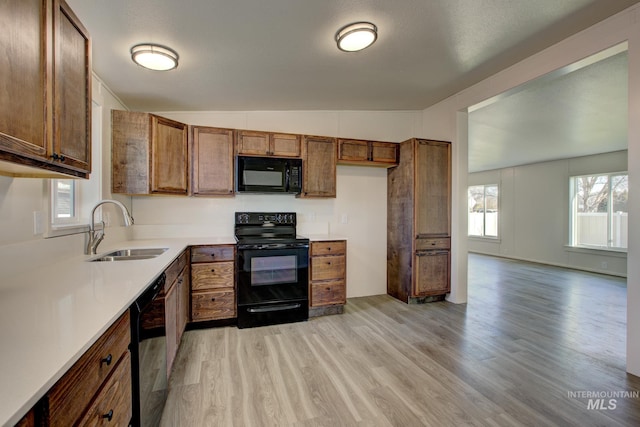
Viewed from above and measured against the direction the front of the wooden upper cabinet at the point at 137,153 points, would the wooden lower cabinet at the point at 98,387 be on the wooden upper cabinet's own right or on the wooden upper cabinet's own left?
on the wooden upper cabinet's own right

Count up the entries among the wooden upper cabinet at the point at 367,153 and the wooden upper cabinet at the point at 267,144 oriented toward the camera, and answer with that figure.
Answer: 2

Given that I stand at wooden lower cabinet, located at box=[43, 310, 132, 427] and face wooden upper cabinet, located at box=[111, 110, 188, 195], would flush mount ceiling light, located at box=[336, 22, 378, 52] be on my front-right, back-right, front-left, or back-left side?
front-right

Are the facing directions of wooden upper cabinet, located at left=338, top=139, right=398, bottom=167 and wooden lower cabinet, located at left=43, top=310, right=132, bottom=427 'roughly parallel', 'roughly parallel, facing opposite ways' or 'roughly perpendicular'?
roughly perpendicular

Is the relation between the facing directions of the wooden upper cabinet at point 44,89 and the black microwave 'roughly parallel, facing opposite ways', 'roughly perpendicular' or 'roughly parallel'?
roughly perpendicular

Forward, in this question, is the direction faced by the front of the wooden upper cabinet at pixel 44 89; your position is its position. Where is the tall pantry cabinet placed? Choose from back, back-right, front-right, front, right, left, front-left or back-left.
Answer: front-left

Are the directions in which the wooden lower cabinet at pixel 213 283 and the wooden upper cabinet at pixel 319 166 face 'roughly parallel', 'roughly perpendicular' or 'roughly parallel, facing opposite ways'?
roughly parallel

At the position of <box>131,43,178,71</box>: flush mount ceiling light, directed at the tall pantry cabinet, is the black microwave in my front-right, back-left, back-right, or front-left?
front-left

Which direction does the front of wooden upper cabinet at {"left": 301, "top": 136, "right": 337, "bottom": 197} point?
toward the camera

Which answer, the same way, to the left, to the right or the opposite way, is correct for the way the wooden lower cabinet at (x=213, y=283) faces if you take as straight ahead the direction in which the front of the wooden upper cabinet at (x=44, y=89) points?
to the right

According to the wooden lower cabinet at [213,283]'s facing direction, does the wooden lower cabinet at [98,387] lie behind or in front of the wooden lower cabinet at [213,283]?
in front

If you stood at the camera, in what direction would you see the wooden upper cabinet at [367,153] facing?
facing the viewer

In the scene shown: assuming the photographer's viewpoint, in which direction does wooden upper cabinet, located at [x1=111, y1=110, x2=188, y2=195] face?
facing the viewer and to the right of the viewer

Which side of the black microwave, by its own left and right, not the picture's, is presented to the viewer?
front

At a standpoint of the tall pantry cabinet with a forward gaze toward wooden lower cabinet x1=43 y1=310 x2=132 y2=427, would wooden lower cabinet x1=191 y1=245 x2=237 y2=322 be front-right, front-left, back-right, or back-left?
front-right

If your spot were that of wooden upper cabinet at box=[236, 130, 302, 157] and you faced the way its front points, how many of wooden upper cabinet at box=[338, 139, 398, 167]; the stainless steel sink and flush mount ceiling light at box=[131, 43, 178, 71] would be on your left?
1
